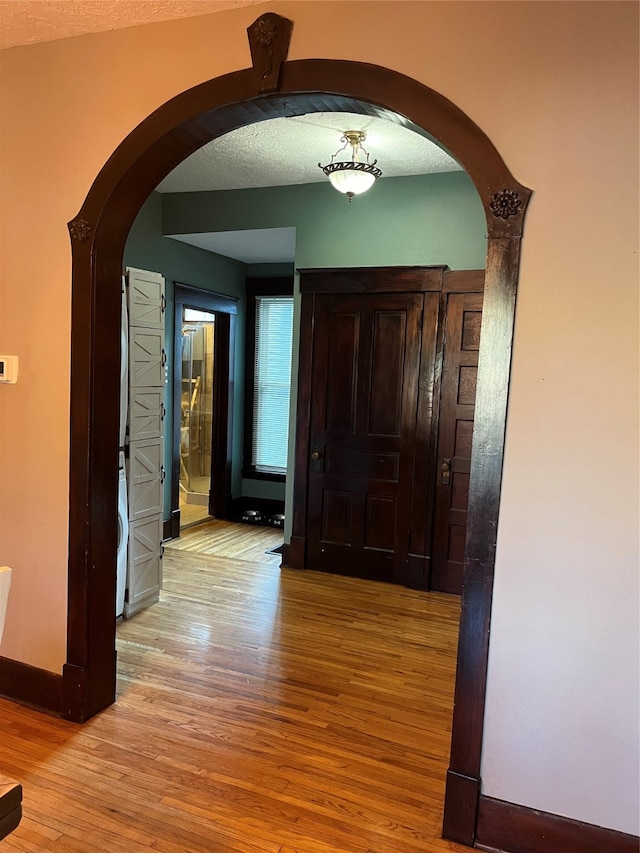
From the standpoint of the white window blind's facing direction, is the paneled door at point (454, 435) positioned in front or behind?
in front

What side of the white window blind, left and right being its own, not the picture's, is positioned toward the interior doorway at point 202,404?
right

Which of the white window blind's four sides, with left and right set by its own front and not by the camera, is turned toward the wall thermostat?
front

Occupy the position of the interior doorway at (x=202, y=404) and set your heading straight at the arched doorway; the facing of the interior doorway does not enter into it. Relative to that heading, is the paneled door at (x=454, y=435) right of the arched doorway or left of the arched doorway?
left

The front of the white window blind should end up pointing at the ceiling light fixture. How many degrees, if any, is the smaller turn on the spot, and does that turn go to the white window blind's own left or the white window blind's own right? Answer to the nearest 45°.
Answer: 0° — it already faces it

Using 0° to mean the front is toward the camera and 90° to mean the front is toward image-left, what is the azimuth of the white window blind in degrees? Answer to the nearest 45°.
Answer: approximately 0°

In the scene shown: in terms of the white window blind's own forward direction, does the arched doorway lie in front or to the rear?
in front
